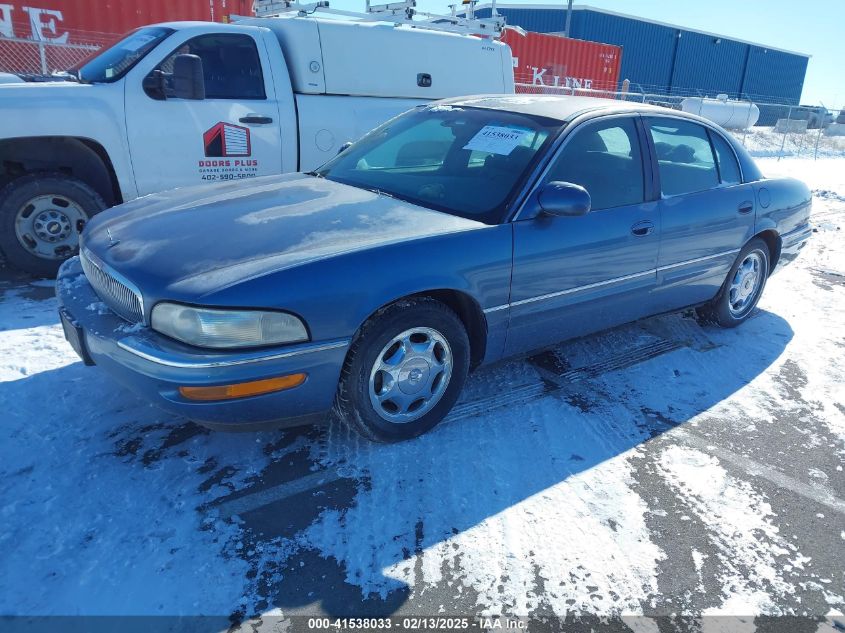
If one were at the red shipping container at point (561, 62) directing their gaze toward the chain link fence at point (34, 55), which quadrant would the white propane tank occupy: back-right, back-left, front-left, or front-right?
back-left

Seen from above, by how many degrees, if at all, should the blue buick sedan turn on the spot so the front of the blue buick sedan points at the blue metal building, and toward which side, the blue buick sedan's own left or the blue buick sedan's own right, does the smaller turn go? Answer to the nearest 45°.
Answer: approximately 135° to the blue buick sedan's own right

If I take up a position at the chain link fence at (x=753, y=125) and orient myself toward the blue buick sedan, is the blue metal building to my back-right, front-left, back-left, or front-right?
back-right

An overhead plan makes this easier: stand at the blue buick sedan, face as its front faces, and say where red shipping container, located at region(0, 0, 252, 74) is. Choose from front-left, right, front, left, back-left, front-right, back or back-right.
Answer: right

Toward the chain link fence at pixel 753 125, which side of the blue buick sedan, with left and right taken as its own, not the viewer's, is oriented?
back

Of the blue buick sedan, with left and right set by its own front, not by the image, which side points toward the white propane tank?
back

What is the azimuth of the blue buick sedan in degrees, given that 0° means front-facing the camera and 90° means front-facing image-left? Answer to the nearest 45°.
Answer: approximately 45°

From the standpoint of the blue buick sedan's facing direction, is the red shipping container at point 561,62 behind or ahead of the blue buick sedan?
behind

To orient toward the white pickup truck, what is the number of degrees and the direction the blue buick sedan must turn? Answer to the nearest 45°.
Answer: approximately 90° to its right
